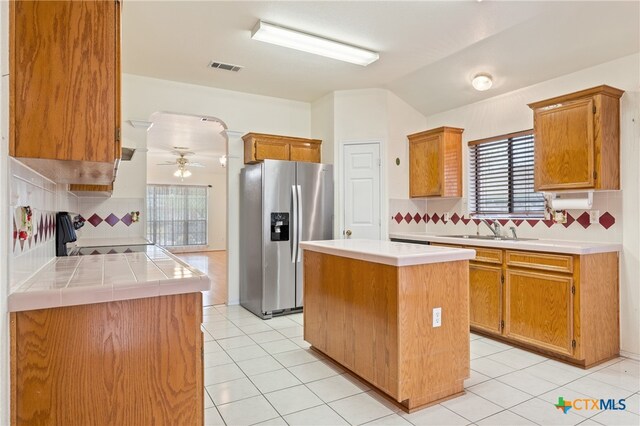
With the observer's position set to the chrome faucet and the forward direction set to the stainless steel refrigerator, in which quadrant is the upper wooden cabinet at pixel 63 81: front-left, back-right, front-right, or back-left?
front-left

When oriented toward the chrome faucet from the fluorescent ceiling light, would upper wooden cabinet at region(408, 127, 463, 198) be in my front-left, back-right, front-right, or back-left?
front-left

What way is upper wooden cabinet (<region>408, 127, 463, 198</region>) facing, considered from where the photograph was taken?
facing the viewer and to the left of the viewer

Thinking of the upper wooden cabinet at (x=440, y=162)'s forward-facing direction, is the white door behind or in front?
in front

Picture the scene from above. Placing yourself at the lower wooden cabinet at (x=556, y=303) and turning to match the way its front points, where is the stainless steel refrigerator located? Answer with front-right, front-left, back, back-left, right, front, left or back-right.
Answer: front-right

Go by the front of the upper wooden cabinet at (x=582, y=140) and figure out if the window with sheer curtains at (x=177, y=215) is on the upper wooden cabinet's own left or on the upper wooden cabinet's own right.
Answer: on the upper wooden cabinet's own right

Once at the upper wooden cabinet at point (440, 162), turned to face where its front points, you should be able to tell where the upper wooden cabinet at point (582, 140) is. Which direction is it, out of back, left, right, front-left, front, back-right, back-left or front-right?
left

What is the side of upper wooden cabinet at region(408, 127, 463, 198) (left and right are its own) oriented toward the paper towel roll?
left

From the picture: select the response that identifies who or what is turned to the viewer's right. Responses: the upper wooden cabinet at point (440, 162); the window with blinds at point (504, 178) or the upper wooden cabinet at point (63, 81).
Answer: the upper wooden cabinet at point (63, 81)

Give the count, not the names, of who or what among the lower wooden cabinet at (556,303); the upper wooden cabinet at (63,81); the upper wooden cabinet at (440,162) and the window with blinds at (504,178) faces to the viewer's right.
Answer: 1

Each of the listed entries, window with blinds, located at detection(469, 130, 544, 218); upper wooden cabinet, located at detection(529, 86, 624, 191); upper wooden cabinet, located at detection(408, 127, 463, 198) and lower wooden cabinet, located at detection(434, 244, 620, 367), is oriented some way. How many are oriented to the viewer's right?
0

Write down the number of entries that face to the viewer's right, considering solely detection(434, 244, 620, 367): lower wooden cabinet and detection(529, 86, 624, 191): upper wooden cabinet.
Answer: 0

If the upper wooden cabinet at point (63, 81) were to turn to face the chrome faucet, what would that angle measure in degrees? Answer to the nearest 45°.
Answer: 0° — it already faces it
